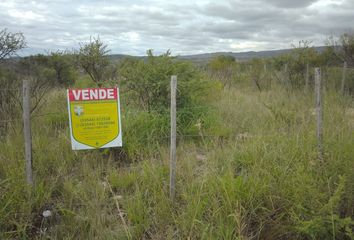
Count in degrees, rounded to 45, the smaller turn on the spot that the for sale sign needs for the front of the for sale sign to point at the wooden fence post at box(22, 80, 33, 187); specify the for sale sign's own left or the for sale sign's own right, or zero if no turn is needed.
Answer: approximately 90° to the for sale sign's own right

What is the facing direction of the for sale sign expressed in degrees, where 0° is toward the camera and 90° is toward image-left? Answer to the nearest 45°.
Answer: approximately 0°

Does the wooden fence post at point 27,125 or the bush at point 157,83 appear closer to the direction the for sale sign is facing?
the wooden fence post

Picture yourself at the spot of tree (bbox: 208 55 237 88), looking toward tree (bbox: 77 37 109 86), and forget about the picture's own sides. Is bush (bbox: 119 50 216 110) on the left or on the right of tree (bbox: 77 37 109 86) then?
left

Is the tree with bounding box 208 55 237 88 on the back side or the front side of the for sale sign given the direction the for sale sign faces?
on the back side

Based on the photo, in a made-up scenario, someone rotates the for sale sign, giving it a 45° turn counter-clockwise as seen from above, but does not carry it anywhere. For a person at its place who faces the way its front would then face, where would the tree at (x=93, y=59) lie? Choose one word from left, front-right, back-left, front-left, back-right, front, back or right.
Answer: back-left

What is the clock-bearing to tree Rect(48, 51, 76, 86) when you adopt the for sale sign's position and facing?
The tree is roughly at 6 o'clock from the for sale sign.
